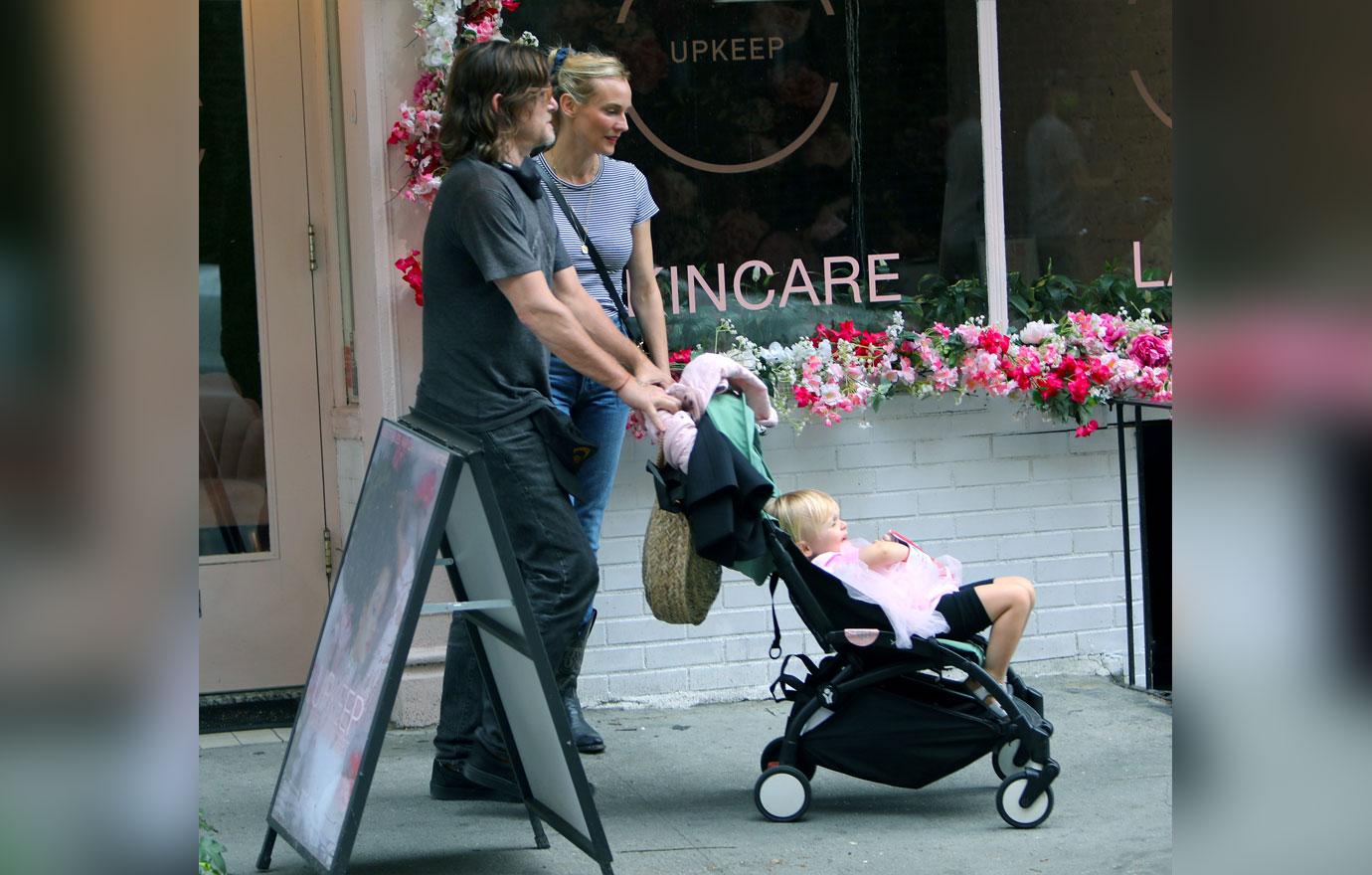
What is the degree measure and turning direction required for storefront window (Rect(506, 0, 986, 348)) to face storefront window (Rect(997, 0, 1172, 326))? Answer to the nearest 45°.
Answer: approximately 90° to its left

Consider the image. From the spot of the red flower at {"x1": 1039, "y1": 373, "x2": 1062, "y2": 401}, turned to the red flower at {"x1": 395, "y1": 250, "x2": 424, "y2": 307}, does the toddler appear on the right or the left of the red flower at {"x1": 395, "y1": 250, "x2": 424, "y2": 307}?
left

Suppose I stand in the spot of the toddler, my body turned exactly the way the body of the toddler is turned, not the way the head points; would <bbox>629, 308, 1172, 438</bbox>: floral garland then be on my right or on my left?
on my left

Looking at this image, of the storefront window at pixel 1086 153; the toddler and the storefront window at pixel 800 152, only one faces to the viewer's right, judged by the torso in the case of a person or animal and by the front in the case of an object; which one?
the toddler

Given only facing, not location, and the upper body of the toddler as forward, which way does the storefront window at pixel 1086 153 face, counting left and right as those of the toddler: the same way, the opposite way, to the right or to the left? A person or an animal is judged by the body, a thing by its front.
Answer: to the right

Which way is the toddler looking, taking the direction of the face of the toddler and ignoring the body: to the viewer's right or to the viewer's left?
to the viewer's right

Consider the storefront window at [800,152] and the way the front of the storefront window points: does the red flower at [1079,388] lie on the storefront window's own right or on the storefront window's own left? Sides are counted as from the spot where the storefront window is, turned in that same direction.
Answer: on the storefront window's own left
